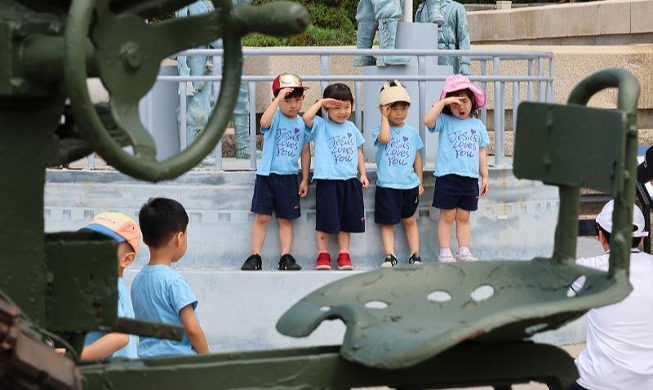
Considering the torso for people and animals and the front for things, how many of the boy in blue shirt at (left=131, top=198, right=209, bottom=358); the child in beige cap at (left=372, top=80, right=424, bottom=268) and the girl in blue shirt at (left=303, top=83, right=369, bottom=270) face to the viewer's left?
0

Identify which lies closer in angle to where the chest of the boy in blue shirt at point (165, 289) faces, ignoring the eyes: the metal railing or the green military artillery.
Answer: the metal railing

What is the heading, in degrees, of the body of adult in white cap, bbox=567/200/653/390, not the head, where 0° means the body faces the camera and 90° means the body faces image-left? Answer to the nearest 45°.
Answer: approximately 135°

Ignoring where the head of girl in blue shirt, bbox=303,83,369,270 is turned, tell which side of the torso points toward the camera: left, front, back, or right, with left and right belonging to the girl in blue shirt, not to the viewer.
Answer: front

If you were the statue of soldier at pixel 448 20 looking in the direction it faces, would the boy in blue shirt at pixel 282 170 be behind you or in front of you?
in front

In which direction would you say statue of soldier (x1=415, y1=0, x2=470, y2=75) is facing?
toward the camera

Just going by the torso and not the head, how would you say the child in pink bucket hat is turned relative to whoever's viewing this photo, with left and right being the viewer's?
facing the viewer

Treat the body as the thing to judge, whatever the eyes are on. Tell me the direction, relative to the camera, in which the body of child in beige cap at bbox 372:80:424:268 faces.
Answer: toward the camera
